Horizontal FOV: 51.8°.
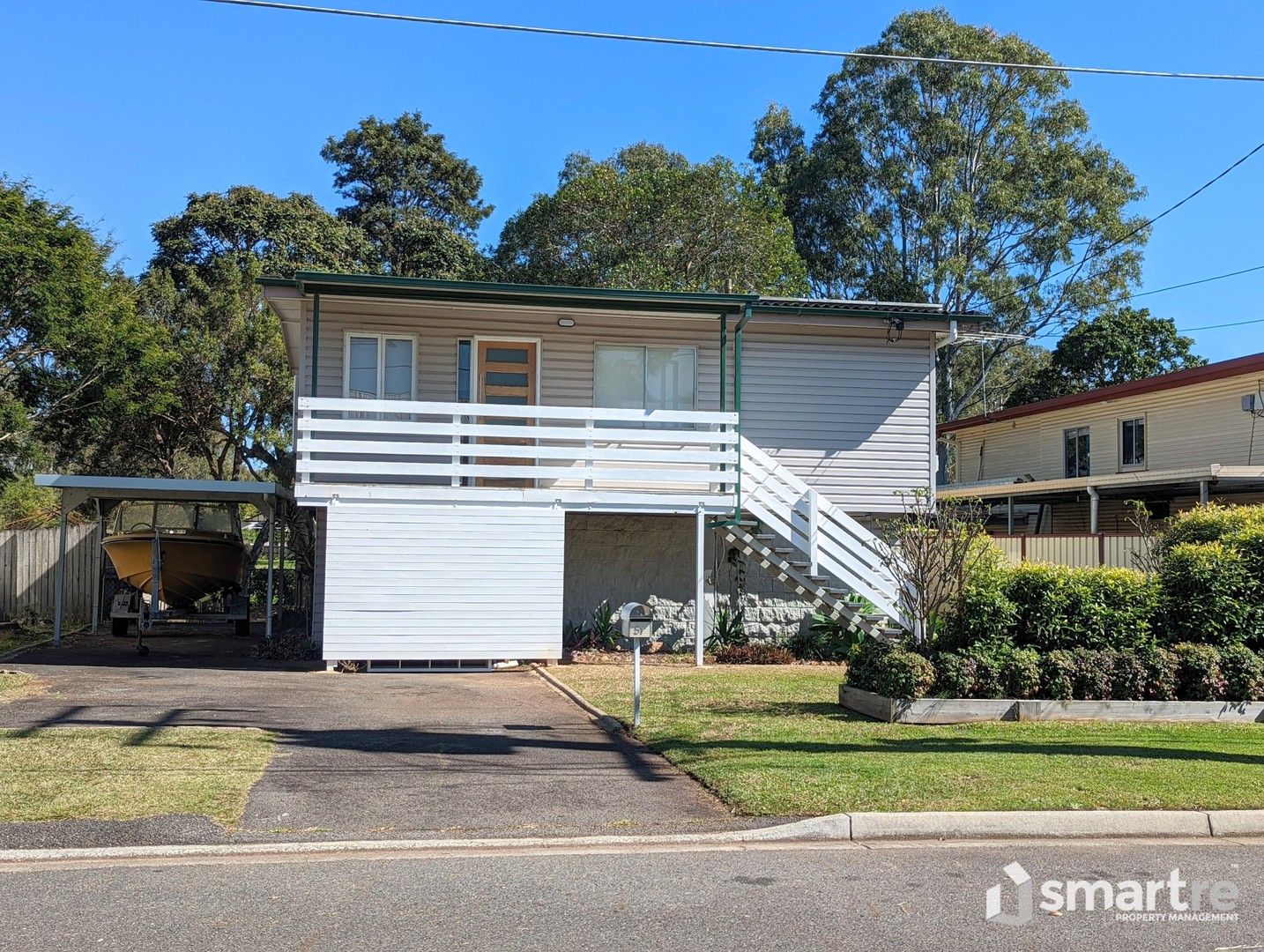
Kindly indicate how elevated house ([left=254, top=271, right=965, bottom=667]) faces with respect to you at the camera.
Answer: facing the viewer

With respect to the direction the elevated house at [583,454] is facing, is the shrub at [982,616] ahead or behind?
ahead

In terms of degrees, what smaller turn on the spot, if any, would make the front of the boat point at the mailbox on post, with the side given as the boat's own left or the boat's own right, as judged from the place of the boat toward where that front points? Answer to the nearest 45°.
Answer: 0° — it already faces it

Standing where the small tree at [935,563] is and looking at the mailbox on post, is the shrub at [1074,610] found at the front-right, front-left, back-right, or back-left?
back-left

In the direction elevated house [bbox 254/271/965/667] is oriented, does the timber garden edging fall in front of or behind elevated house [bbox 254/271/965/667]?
in front

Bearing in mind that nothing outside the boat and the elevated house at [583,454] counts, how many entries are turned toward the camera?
2

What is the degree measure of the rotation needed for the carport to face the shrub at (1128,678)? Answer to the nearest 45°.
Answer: approximately 45° to its left

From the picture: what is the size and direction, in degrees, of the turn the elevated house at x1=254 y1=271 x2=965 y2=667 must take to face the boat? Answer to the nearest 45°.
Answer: approximately 90° to its right

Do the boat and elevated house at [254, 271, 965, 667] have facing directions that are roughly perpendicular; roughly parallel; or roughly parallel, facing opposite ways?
roughly parallel

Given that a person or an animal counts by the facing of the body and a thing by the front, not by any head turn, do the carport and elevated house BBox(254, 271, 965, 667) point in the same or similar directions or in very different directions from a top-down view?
same or similar directions

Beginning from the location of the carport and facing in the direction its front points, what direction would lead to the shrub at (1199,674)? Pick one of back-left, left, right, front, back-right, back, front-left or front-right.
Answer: front-left

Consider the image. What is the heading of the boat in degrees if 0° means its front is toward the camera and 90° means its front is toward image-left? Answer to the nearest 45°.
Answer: approximately 0°

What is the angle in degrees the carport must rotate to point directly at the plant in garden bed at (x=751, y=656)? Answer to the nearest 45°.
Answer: approximately 45° to its left

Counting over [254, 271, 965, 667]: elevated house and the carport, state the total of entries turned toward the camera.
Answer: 2

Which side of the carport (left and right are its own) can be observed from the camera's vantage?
front
